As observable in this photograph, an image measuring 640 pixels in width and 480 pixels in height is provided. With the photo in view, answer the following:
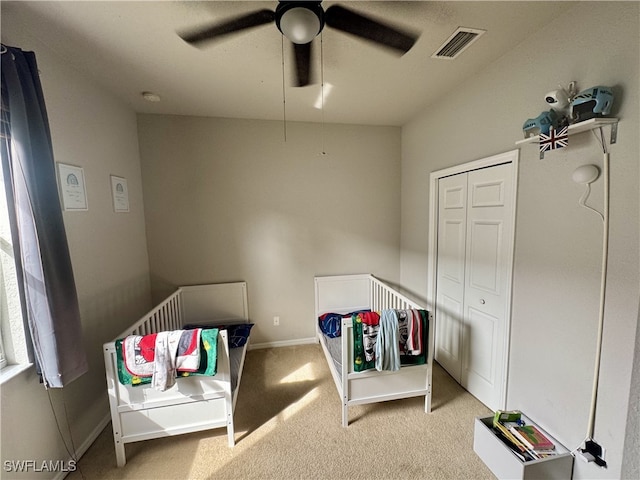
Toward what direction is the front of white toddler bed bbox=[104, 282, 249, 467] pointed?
toward the camera

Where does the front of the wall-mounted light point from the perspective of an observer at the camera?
facing the viewer and to the left of the viewer

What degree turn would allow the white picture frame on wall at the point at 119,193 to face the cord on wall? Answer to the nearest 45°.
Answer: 0° — it already faces it

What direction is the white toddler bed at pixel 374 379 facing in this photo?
toward the camera

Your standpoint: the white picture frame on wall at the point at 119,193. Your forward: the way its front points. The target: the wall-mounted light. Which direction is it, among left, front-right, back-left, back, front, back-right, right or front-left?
front

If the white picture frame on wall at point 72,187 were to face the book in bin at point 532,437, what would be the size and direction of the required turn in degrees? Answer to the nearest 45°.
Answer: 0° — it already faces it

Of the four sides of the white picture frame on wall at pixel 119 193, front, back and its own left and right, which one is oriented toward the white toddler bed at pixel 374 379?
front

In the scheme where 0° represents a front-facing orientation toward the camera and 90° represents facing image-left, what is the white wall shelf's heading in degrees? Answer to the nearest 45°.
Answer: approximately 45°

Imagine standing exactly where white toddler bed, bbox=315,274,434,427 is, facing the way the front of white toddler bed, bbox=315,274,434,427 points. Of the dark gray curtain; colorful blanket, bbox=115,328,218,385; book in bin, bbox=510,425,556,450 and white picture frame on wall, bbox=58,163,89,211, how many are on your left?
1

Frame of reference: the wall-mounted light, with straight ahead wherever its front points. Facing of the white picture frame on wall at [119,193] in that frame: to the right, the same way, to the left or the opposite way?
the opposite way

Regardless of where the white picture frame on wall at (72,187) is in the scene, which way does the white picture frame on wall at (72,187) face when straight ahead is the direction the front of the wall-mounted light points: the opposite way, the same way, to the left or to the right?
the opposite way

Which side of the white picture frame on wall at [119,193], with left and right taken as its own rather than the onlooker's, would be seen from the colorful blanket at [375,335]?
front
